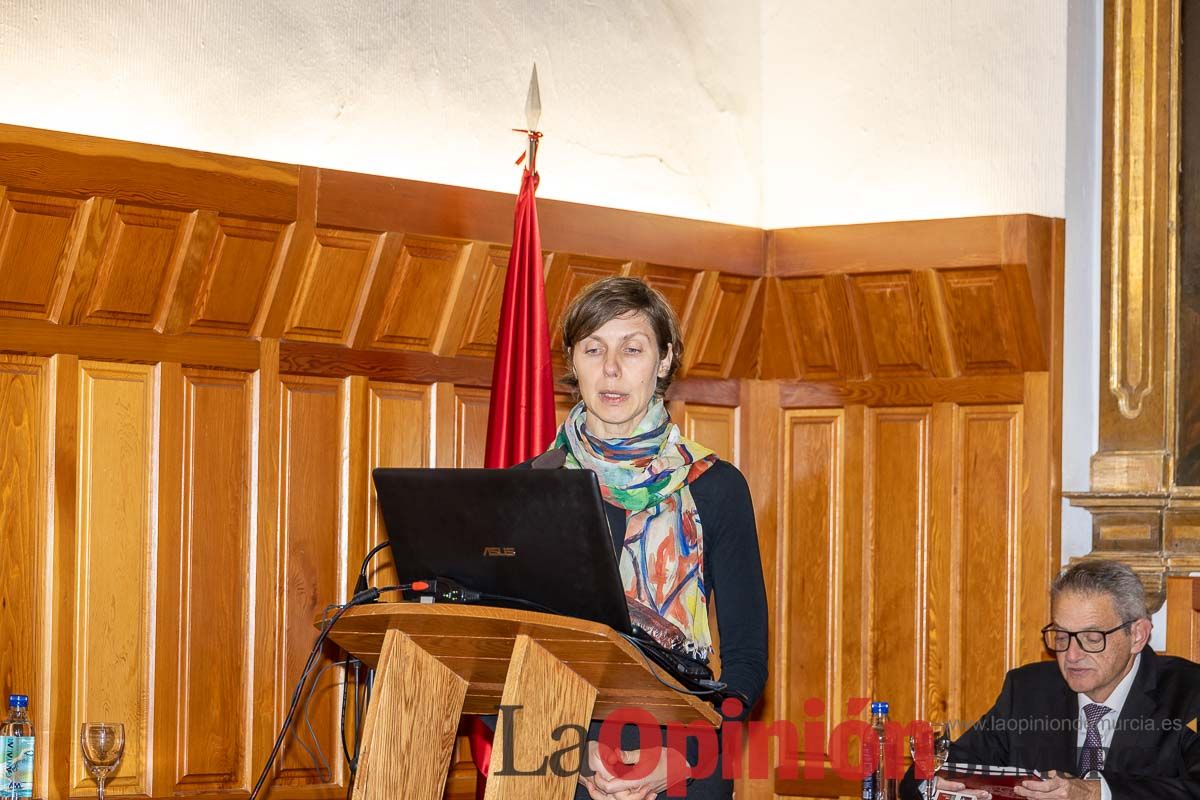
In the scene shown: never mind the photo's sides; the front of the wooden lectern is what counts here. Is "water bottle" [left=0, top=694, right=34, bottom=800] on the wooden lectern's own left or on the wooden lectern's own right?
on the wooden lectern's own right

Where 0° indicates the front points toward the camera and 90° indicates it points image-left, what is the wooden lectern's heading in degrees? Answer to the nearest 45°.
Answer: approximately 45°

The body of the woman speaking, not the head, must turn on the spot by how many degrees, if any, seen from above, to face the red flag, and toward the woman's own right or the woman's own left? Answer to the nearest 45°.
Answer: approximately 135° to the woman's own right

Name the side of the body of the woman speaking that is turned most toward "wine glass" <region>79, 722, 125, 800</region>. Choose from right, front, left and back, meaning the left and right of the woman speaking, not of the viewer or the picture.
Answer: right

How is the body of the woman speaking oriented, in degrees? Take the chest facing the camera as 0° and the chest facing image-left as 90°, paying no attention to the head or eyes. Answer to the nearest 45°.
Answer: approximately 45°

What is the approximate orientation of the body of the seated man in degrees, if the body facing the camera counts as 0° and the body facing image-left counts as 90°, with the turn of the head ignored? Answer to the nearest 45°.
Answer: approximately 45°
